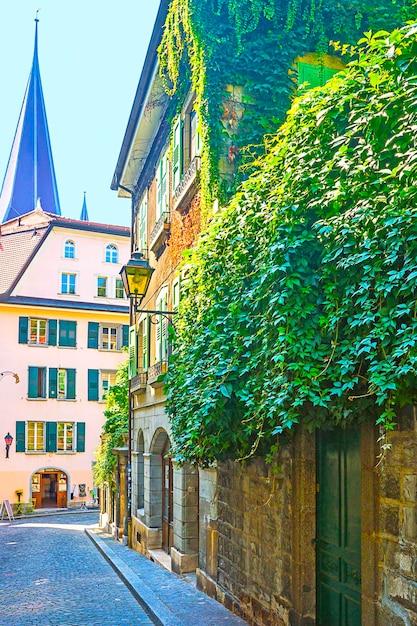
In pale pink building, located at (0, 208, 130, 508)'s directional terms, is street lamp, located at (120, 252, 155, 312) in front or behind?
in front

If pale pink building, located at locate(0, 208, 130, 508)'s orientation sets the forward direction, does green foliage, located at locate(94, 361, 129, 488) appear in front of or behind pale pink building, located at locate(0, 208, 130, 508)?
in front

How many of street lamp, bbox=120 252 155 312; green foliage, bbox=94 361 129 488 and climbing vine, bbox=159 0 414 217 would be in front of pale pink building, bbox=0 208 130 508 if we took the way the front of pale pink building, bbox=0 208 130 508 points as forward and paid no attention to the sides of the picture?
3

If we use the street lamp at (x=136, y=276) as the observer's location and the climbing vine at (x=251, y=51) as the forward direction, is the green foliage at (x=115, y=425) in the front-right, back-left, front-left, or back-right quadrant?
back-left

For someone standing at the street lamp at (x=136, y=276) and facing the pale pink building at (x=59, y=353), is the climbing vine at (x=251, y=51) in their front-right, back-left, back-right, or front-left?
back-right

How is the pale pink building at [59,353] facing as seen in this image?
toward the camera

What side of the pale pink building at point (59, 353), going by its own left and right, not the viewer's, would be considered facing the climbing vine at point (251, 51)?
front
